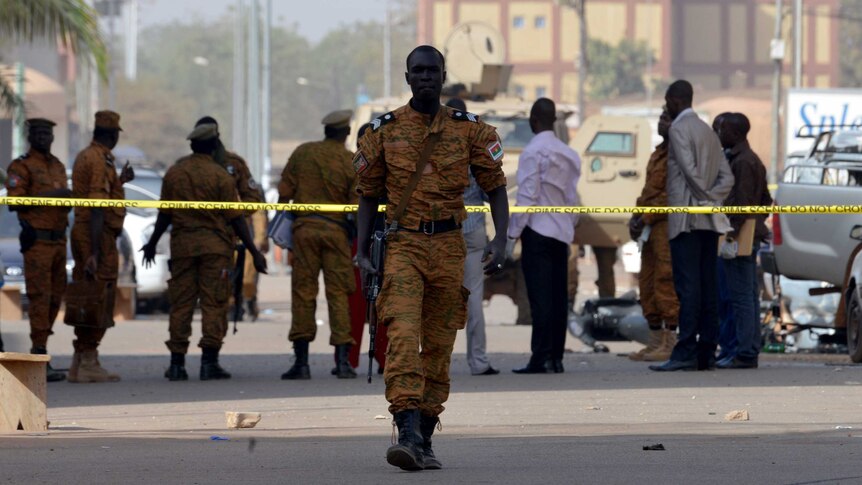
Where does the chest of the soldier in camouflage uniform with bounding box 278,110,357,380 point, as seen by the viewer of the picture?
away from the camera

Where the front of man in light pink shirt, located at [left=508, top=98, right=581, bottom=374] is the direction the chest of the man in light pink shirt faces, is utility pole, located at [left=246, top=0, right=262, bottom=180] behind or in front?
in front

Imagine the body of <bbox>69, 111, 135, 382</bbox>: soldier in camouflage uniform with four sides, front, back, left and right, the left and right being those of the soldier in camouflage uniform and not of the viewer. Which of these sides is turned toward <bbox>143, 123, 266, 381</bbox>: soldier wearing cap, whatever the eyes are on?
front

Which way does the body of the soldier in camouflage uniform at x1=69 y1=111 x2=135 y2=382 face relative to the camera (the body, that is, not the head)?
to the viewer's right

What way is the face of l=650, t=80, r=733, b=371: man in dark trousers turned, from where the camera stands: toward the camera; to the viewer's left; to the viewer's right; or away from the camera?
to the viewer's left

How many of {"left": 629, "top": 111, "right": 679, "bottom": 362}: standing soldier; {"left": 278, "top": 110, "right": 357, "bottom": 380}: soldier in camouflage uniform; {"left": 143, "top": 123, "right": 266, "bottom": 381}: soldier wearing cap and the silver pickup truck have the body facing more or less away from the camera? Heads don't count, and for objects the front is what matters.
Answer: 2

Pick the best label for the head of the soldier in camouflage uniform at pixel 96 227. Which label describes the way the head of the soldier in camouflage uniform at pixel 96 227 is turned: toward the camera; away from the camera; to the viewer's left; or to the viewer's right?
to the viewer's right

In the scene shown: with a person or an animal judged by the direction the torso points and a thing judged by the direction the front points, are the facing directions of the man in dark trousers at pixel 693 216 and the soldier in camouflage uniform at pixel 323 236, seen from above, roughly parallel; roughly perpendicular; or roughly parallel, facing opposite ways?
roughly perpendicular

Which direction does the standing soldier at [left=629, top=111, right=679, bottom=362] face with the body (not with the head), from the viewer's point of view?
to the viewer's left

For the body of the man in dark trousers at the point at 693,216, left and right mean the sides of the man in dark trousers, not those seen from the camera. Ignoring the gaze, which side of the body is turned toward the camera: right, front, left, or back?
left

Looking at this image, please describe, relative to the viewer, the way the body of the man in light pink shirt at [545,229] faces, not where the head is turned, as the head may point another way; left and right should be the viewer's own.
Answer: facing away from the viewer and to the left of the viewer

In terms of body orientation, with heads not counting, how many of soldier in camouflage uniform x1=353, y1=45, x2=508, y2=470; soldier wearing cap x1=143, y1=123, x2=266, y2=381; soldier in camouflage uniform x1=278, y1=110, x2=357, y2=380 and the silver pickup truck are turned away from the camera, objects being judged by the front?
2
